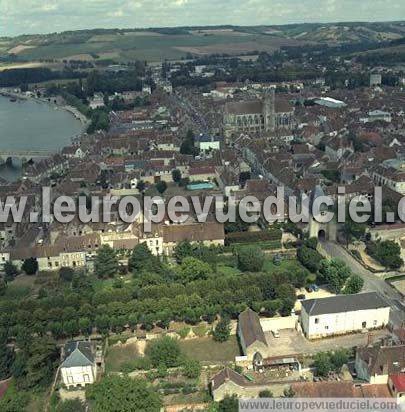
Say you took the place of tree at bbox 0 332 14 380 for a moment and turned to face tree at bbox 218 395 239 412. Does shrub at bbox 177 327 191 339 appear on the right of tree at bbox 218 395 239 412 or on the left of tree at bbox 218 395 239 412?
left

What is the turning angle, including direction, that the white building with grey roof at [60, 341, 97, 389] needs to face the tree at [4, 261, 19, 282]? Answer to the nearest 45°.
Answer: approximately 180°

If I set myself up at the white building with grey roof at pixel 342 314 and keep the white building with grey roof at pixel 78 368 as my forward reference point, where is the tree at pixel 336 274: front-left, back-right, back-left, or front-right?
back-right

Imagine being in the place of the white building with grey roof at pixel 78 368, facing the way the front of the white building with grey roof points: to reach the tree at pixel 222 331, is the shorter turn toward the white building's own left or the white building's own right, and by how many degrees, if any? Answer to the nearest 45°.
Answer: approximately 90° to the white building's own left

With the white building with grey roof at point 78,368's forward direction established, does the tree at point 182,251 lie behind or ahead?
behind

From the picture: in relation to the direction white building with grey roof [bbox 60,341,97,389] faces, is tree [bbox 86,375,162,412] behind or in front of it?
in front

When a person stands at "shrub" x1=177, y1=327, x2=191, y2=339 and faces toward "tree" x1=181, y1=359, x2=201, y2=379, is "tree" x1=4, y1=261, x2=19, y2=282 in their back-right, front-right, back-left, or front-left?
back-right

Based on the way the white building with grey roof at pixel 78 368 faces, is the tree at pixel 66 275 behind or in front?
behind

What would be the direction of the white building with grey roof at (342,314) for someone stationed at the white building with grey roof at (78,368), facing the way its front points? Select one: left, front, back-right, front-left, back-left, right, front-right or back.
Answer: left

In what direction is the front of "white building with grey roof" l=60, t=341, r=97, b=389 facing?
toward the camera

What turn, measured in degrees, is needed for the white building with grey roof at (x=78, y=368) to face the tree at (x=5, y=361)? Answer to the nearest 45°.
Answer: approximately 135° to its right

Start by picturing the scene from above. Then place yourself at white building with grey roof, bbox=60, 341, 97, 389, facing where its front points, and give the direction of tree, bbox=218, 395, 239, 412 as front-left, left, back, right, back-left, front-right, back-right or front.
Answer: front-left

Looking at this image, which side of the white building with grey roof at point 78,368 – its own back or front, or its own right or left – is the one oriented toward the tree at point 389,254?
left

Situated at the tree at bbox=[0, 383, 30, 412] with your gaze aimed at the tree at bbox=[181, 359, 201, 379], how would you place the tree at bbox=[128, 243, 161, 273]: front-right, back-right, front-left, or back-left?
front-left

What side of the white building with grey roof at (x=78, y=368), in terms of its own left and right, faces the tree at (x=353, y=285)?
left

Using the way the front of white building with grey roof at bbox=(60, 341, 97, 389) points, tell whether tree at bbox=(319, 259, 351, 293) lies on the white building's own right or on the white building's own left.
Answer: on the white building's own left

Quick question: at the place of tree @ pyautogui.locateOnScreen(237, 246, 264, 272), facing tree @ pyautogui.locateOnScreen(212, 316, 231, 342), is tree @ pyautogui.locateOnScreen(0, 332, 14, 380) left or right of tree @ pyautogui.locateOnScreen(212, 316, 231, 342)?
right
